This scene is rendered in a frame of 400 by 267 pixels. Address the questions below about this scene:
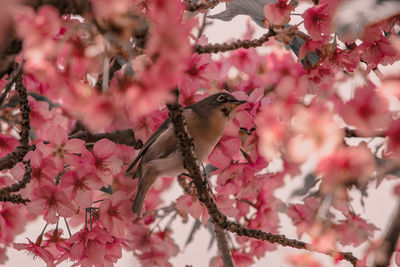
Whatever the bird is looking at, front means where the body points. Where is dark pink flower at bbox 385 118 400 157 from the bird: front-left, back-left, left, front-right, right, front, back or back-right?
front-right

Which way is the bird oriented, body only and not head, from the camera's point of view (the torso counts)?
to the viewer's right
